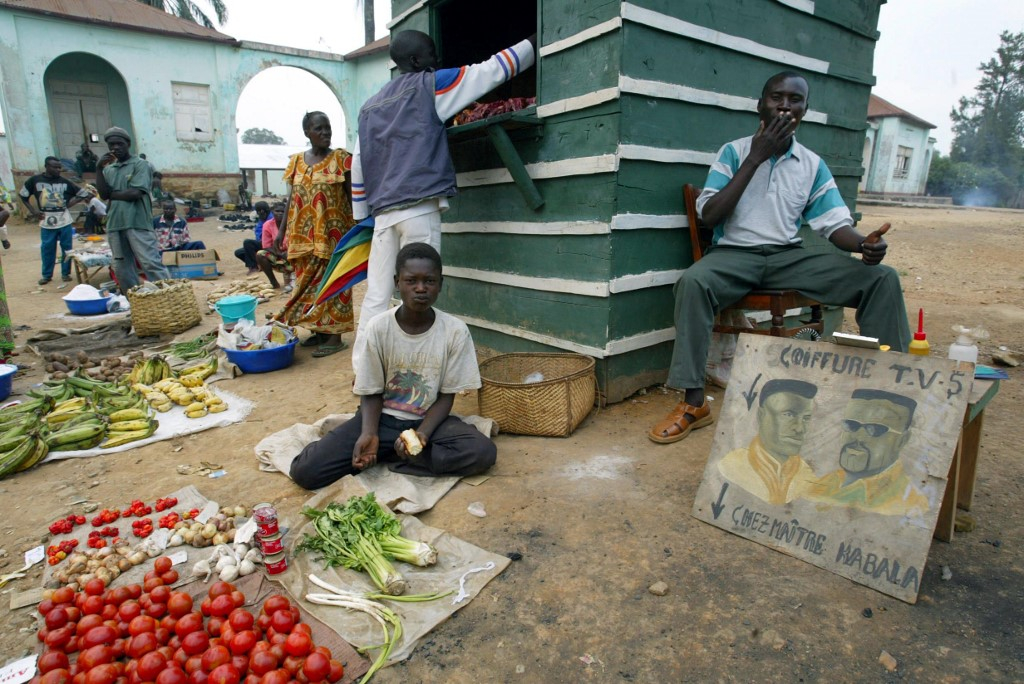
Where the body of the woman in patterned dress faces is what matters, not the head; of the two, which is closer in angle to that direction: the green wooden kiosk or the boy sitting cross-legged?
the boy sitting cross-legged

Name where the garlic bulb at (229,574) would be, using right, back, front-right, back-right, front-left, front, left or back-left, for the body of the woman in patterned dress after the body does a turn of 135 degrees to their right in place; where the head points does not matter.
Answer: back-left

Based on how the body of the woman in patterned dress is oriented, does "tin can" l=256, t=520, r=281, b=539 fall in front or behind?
in front

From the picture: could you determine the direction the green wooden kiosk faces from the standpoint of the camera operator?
facing the viewer and to the left of the viewer

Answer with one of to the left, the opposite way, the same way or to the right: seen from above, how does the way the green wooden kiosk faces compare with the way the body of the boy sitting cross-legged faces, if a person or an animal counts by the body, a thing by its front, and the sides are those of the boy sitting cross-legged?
to the right

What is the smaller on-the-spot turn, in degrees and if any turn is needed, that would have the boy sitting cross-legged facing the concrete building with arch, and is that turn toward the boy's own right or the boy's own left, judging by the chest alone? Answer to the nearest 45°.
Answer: approximately 180°

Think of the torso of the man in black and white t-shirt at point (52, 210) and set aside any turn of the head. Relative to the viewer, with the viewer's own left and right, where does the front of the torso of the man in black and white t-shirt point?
facing the viewer

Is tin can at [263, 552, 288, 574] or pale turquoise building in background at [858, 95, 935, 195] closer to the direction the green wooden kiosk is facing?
the tin can

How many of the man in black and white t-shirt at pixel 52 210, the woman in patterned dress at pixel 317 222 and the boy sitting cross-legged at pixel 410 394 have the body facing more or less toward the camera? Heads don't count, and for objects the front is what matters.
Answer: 3

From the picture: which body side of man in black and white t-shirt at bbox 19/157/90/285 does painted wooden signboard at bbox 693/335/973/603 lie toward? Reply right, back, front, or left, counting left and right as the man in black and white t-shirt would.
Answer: front

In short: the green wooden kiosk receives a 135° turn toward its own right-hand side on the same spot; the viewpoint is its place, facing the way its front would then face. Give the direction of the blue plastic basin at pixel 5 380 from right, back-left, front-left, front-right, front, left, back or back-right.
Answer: left

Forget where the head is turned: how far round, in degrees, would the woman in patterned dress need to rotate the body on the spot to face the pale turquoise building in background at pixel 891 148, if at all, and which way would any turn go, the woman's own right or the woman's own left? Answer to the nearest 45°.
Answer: approximately 135° to the woman's own left

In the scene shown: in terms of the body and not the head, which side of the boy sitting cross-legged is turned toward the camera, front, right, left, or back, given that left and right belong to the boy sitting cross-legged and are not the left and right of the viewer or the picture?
front

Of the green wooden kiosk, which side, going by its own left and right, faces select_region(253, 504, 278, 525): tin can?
front
